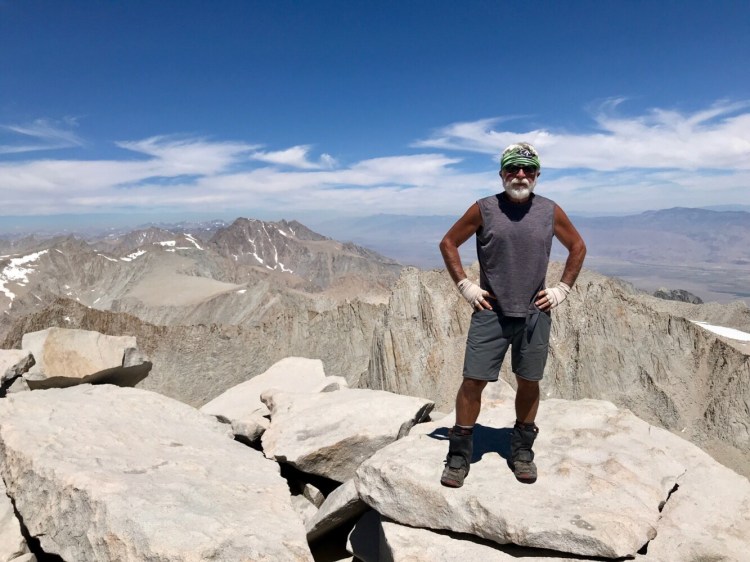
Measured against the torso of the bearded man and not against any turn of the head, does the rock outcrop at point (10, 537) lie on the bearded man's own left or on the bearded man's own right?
on the bearded man's own right

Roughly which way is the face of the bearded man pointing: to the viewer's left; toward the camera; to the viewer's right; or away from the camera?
toward the camera

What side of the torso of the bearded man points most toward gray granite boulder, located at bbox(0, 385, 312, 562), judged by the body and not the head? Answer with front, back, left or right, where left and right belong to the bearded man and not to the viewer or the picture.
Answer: right

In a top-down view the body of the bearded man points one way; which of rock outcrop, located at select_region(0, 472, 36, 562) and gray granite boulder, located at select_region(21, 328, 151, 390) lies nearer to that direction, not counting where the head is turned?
the rock outcrop

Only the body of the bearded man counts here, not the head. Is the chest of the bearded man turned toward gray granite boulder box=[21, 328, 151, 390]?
no

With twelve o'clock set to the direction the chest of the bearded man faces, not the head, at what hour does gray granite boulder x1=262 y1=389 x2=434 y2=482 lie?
The gray granite boulder is roughly at 4 o'clock from the bearded man.

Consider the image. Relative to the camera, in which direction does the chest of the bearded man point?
toward the camera

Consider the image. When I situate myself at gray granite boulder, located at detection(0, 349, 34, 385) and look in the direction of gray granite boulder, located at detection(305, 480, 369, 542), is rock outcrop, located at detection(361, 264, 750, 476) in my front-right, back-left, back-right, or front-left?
back-left

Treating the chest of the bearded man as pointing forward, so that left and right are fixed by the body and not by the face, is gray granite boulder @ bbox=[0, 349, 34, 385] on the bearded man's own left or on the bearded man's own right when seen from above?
on the bearded man's own right

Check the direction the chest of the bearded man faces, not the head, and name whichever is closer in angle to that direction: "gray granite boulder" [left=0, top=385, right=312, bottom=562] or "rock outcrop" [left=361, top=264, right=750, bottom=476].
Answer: the gray granite boulder

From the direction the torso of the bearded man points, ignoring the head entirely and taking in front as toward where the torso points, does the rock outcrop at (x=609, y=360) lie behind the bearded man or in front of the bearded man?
behind
